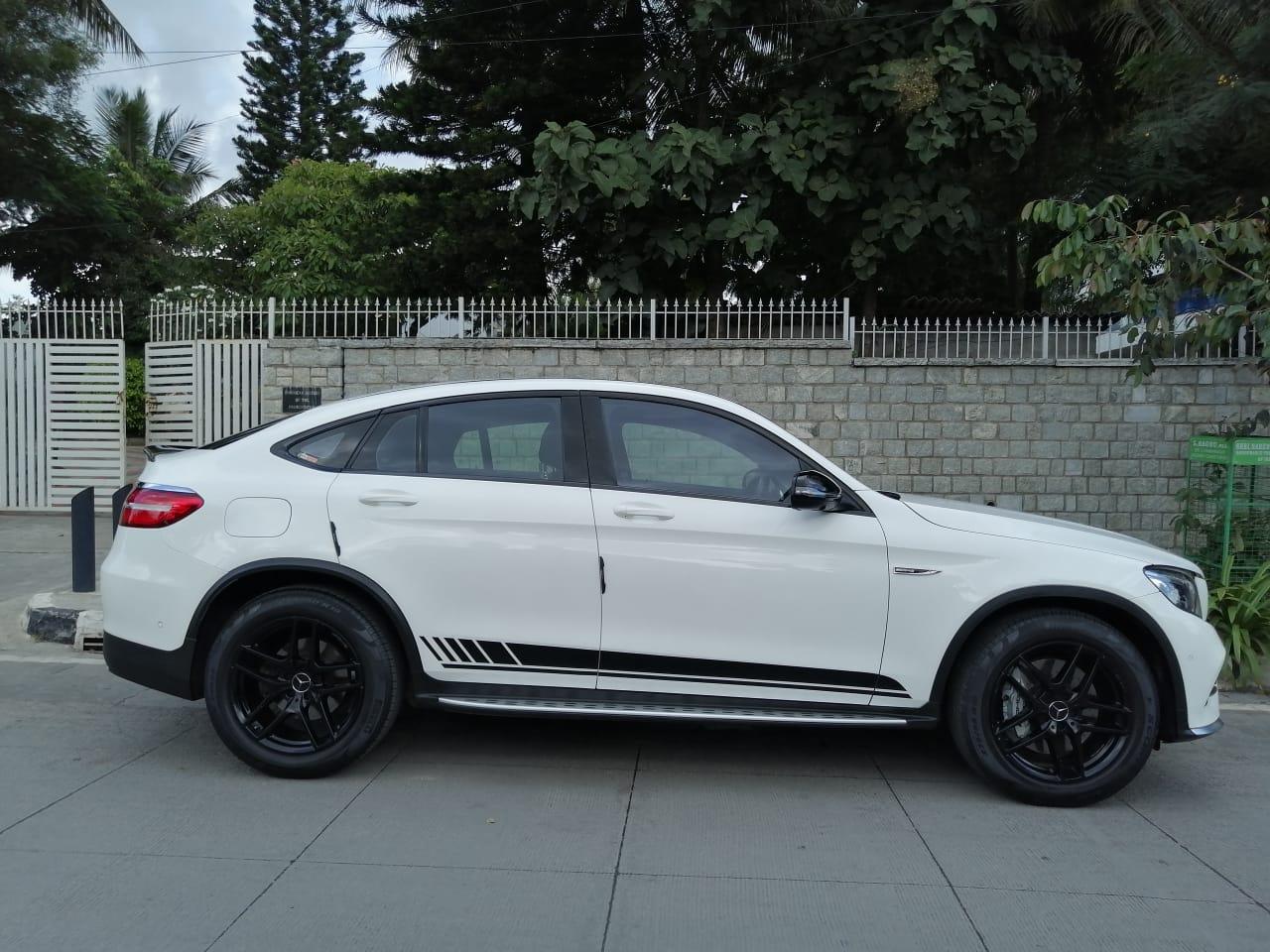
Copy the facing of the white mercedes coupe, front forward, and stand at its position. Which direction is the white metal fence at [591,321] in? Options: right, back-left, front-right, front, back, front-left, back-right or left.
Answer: left

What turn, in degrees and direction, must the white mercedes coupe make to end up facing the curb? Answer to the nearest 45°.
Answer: approximately 135° to its left

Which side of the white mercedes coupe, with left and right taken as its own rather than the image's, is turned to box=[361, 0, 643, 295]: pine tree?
left

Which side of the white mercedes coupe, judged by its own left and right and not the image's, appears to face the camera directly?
right

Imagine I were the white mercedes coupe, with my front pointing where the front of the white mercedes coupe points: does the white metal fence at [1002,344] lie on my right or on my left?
on my left

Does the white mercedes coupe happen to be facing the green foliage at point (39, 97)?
no

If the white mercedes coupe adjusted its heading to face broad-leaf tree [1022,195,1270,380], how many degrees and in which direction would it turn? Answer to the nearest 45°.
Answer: approximately 45° to its left

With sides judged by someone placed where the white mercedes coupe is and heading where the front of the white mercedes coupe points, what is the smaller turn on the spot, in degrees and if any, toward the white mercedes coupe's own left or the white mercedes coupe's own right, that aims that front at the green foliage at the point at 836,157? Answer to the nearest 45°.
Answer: approximately 90° to the white mercedes coupe's own left

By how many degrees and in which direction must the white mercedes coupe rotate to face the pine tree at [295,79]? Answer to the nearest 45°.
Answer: approximately 90° to its left
